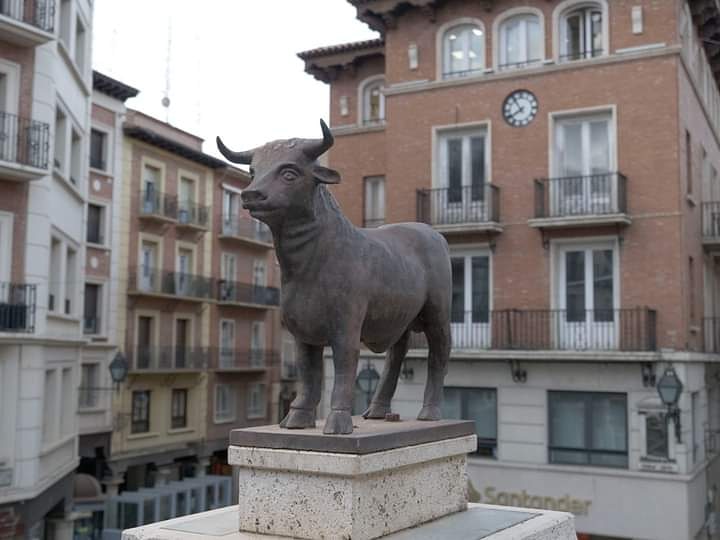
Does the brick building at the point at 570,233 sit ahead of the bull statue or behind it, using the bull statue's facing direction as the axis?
behind

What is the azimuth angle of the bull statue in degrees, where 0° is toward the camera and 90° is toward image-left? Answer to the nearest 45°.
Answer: approximately 45°
